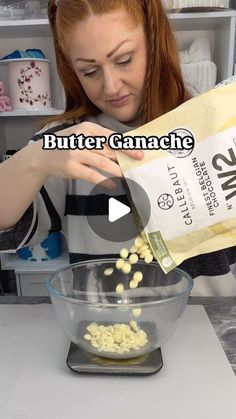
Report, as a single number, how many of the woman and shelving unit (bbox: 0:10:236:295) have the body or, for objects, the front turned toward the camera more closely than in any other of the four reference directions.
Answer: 2

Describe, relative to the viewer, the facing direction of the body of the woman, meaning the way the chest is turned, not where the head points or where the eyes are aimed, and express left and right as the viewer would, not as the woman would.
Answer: facing the viewer

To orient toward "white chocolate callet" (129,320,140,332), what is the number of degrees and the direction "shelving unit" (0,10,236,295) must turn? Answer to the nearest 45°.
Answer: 0° — it already faces it

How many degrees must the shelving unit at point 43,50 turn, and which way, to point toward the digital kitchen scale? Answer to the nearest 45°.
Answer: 0° — it already faces it

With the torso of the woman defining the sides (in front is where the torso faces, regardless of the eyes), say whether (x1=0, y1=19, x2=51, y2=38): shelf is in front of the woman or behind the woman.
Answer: behind

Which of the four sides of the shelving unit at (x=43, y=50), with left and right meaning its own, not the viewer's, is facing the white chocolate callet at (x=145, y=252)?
front

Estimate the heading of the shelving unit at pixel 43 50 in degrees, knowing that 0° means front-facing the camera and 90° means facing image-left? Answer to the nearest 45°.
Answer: approximately 0°

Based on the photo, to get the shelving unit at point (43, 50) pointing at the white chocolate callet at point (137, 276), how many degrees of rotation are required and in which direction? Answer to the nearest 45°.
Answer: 0° — it already faces it

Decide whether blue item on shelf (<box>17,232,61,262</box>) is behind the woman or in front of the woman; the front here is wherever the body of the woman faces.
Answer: behind

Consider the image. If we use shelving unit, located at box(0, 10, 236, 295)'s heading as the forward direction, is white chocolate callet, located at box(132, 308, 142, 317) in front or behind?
in front

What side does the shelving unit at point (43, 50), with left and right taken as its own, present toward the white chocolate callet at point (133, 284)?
front
